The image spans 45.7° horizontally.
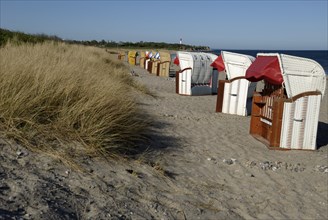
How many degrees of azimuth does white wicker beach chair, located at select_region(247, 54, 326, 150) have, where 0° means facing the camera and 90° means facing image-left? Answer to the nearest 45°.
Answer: approximately 45°

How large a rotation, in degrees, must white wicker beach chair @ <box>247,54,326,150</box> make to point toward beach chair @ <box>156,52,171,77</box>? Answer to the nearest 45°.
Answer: approximately 90° to its right

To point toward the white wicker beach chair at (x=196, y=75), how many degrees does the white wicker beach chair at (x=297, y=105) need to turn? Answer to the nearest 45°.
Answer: approximately 90° to its right

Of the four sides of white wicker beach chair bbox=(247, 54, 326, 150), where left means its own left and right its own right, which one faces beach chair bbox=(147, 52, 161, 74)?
right

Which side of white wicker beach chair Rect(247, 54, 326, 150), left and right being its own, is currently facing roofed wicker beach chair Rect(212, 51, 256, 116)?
right
